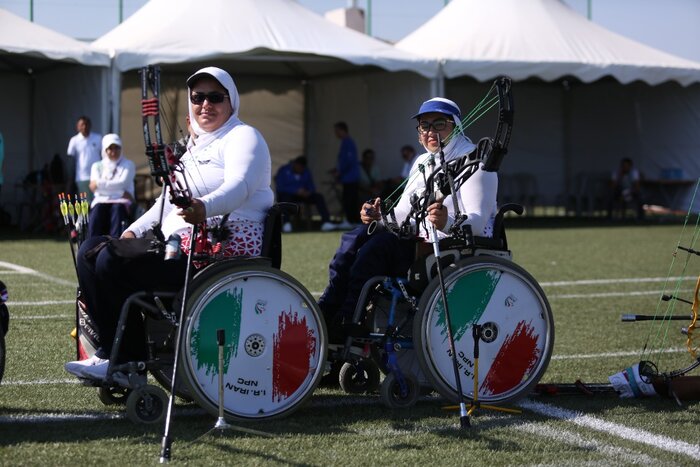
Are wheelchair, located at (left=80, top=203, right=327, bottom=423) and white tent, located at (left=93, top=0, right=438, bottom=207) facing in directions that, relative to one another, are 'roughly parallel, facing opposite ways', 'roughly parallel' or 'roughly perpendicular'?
roughly perpendicular

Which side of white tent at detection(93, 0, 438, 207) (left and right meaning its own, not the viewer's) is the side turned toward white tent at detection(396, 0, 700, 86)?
left

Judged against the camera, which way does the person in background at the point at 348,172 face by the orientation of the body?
to the viewer's left

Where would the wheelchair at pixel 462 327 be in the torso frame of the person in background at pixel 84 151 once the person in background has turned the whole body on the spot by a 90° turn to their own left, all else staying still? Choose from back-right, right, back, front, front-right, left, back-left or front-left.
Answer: right

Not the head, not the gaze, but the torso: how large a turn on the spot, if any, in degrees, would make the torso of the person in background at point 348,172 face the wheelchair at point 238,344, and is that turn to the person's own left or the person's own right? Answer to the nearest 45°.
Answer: approximately 90° to the person's own left

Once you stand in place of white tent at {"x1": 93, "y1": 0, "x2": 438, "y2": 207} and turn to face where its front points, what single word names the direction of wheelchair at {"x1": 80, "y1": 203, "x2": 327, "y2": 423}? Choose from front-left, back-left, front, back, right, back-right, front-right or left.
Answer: front

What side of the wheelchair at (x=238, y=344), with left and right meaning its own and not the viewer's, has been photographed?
left

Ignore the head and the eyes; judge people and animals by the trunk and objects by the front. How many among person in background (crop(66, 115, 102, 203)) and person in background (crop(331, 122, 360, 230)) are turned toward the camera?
1

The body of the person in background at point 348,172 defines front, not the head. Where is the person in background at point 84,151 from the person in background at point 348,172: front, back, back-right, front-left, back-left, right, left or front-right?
front-left

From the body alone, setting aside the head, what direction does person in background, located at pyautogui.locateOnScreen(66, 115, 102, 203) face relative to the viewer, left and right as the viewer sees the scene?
facing the viewer

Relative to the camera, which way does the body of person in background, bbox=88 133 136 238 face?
toward the camera

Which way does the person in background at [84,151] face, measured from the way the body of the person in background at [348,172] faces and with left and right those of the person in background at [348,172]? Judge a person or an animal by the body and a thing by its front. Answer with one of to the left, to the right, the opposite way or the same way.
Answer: to the left
